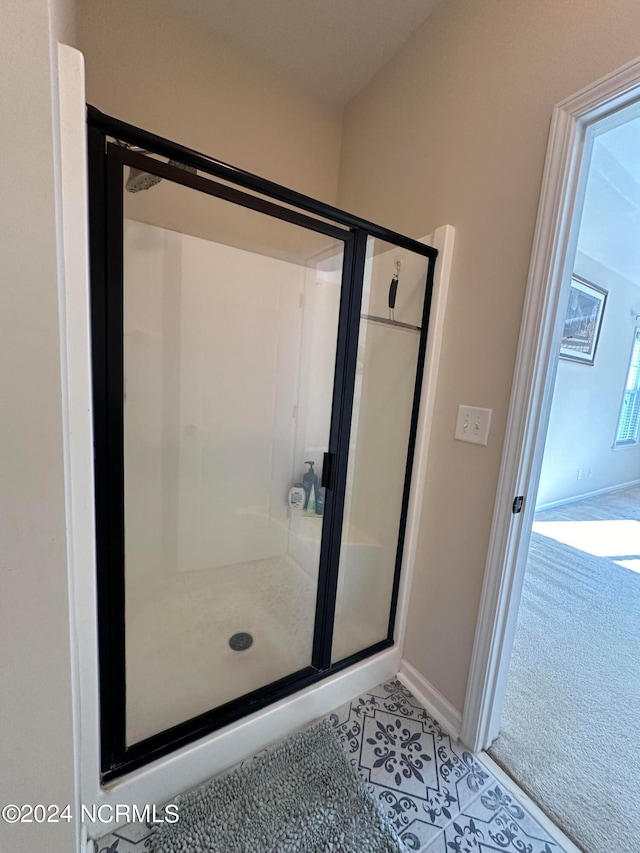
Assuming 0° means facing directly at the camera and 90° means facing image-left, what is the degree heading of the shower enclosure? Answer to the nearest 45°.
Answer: approximately 315°

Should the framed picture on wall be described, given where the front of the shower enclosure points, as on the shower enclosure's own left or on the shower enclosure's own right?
on the shower enclosure's own left

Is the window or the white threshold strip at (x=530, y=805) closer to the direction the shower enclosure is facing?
the white threshold strip
